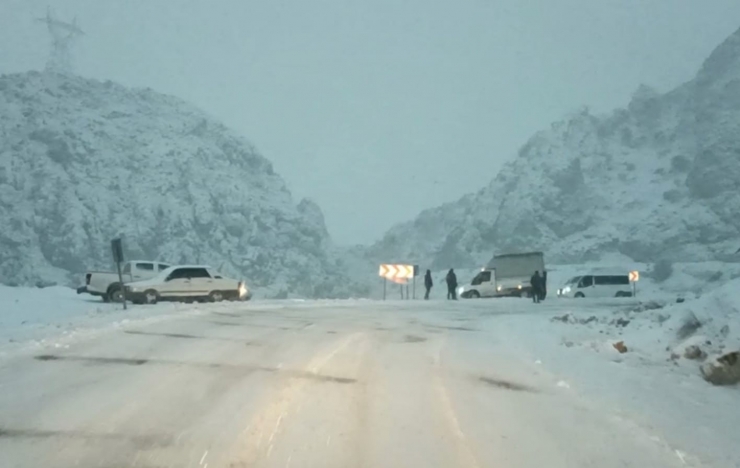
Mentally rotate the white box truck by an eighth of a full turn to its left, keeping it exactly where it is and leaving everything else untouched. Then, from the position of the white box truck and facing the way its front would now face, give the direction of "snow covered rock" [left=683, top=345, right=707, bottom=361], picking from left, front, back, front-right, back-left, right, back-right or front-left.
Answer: front-left

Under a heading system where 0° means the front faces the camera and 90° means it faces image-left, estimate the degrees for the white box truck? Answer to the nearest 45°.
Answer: approximately 90°

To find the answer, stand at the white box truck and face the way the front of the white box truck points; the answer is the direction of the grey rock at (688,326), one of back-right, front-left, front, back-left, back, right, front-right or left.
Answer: left

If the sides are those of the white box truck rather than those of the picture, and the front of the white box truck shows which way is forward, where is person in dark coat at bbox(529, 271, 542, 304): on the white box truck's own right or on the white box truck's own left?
on the white box truck's own left

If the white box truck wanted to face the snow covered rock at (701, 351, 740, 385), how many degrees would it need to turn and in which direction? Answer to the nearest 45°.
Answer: approximately 90° to its left

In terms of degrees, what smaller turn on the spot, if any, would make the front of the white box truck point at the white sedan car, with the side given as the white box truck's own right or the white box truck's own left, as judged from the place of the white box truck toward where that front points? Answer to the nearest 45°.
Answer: approximately 45° to the white box truck's own left
